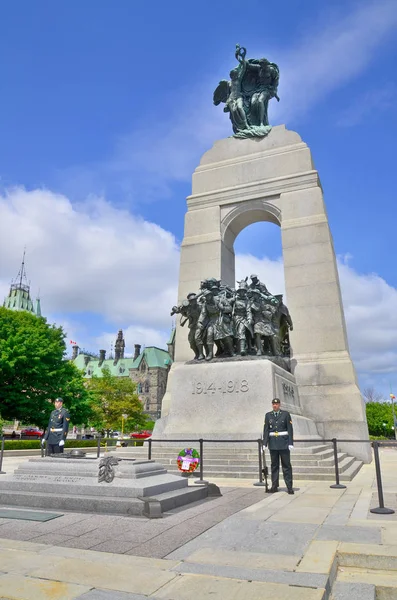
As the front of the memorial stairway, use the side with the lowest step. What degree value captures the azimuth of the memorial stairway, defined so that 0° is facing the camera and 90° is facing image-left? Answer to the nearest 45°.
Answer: approximately 0°

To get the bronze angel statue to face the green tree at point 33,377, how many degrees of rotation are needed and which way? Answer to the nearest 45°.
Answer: approximately 135° to its right

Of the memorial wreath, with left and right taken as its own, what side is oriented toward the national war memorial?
back

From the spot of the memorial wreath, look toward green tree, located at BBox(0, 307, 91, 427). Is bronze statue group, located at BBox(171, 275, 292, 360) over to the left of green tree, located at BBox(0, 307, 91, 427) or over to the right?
right

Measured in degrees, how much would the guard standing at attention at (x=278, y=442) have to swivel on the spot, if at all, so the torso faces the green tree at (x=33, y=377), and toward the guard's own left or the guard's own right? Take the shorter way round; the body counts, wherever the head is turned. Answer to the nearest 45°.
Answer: approximately 135° to the guard's own right

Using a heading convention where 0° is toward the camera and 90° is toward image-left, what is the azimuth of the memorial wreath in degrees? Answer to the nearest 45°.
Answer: approximately 0°

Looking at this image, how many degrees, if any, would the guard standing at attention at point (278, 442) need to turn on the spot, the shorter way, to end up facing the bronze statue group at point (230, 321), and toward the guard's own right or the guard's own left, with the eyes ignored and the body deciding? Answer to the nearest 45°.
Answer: approximately 180°

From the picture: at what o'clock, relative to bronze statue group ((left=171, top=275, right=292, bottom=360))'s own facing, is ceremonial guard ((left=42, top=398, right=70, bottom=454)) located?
The ceremonial guard is roughly at 1 o'clock from the bronze statue group.
